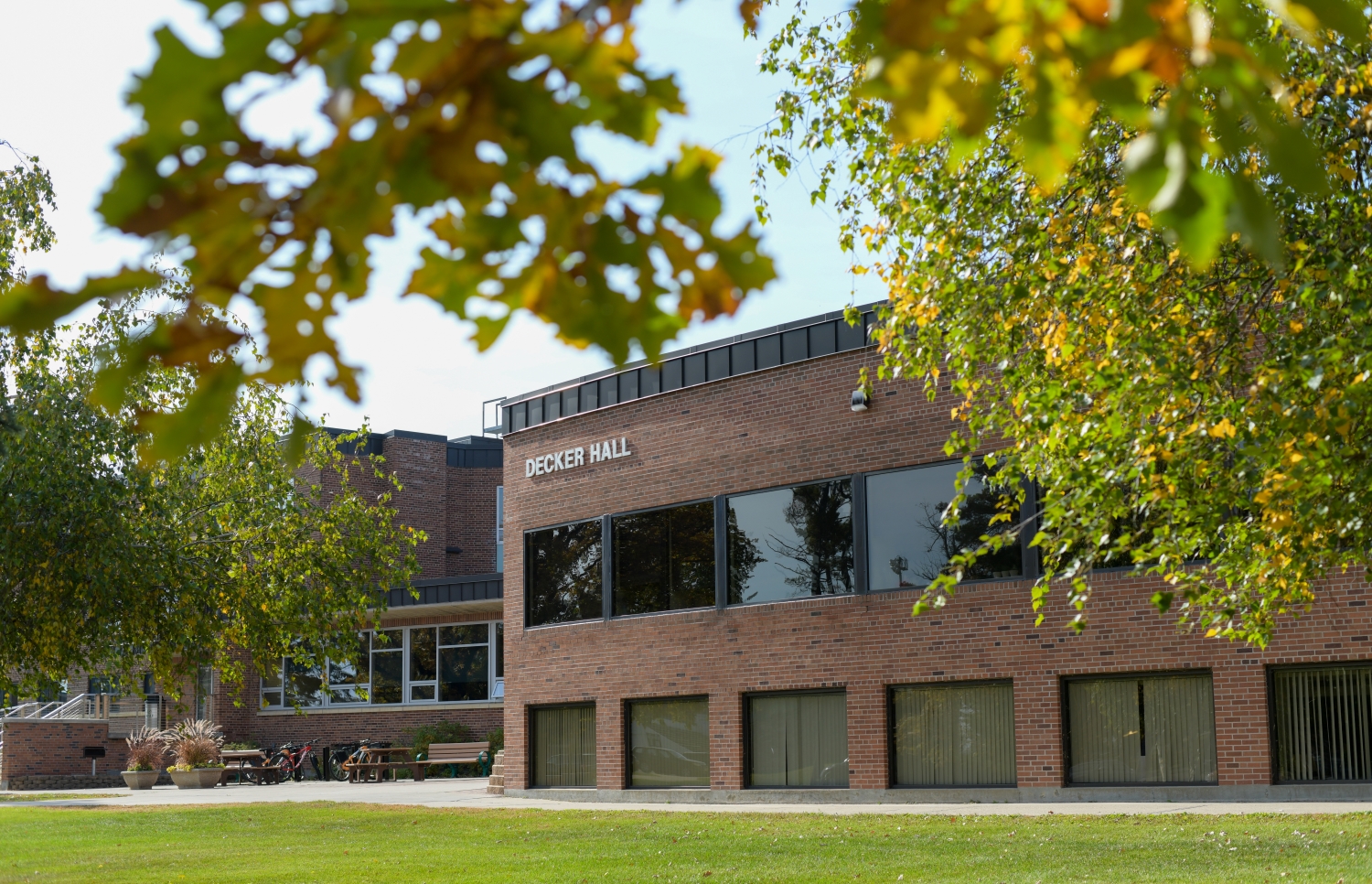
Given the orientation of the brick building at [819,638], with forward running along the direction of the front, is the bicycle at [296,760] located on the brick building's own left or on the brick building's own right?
on the brick building's own right

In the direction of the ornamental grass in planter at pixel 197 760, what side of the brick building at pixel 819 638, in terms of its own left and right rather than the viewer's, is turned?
right

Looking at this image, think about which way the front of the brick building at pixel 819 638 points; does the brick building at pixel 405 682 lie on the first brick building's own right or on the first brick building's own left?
on the first brick building's own right

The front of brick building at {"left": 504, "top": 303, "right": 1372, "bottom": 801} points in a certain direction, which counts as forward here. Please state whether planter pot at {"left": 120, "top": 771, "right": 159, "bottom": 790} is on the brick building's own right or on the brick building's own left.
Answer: on the brick building's own right

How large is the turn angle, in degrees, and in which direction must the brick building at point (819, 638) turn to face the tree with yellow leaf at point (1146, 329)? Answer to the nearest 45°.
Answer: approximately 45° to its left

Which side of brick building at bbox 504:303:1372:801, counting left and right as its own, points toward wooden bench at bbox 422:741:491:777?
right

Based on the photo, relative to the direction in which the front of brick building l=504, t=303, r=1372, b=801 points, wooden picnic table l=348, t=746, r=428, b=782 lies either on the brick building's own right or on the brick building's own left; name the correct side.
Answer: on the brick building's own right

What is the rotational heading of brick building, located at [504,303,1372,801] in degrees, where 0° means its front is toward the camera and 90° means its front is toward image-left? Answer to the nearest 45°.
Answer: approximately 45°
